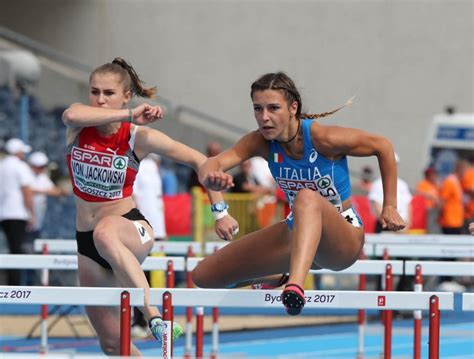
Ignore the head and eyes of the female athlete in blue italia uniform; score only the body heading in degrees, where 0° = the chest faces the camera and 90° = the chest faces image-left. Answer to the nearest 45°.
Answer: approximately 45°

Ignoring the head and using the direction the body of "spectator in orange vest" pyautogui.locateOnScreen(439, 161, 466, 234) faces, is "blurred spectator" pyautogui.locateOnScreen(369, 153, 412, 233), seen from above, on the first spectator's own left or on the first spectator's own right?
on the first spectator's own right

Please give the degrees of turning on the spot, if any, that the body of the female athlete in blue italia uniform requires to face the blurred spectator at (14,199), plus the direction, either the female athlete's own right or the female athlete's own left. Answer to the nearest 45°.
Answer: approximately 90° to the female athlete's own right

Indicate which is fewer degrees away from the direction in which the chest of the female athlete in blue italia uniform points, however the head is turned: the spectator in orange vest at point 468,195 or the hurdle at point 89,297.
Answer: the hurdle
